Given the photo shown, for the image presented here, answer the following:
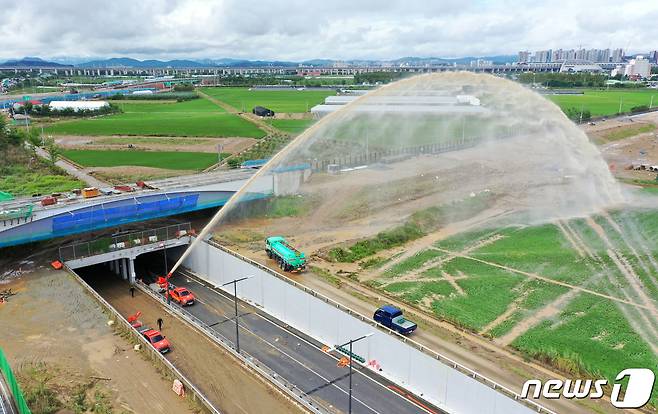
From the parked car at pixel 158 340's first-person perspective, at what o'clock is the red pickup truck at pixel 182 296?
The red pickup truck is roughly at 8 o'clock from the parked car.

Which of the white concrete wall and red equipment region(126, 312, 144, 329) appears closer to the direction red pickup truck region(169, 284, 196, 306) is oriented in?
the white concrete wall

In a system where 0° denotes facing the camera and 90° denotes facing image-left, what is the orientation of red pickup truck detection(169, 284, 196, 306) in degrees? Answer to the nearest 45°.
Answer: approximately 315°

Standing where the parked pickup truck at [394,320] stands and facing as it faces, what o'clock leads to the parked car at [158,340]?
the parked car at [158,340] is roughly at 10 o'clock from the parked pickup truck at [394,320].

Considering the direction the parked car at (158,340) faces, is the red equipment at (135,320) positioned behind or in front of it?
behind

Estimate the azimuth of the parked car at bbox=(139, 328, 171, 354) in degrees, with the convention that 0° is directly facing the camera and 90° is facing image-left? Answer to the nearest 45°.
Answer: approximately 315°

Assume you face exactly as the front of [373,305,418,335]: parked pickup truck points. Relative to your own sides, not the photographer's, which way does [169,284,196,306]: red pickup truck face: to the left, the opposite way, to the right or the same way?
the opposite way

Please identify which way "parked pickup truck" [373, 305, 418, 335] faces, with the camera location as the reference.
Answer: facing away from the viewer and to the left of the viewer

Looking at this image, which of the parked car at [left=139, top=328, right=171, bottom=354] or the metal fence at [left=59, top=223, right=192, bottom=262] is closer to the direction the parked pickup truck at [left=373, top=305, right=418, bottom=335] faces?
the metal fence

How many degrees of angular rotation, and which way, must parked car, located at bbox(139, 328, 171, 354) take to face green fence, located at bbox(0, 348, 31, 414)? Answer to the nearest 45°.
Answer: approximately 90° to its right
